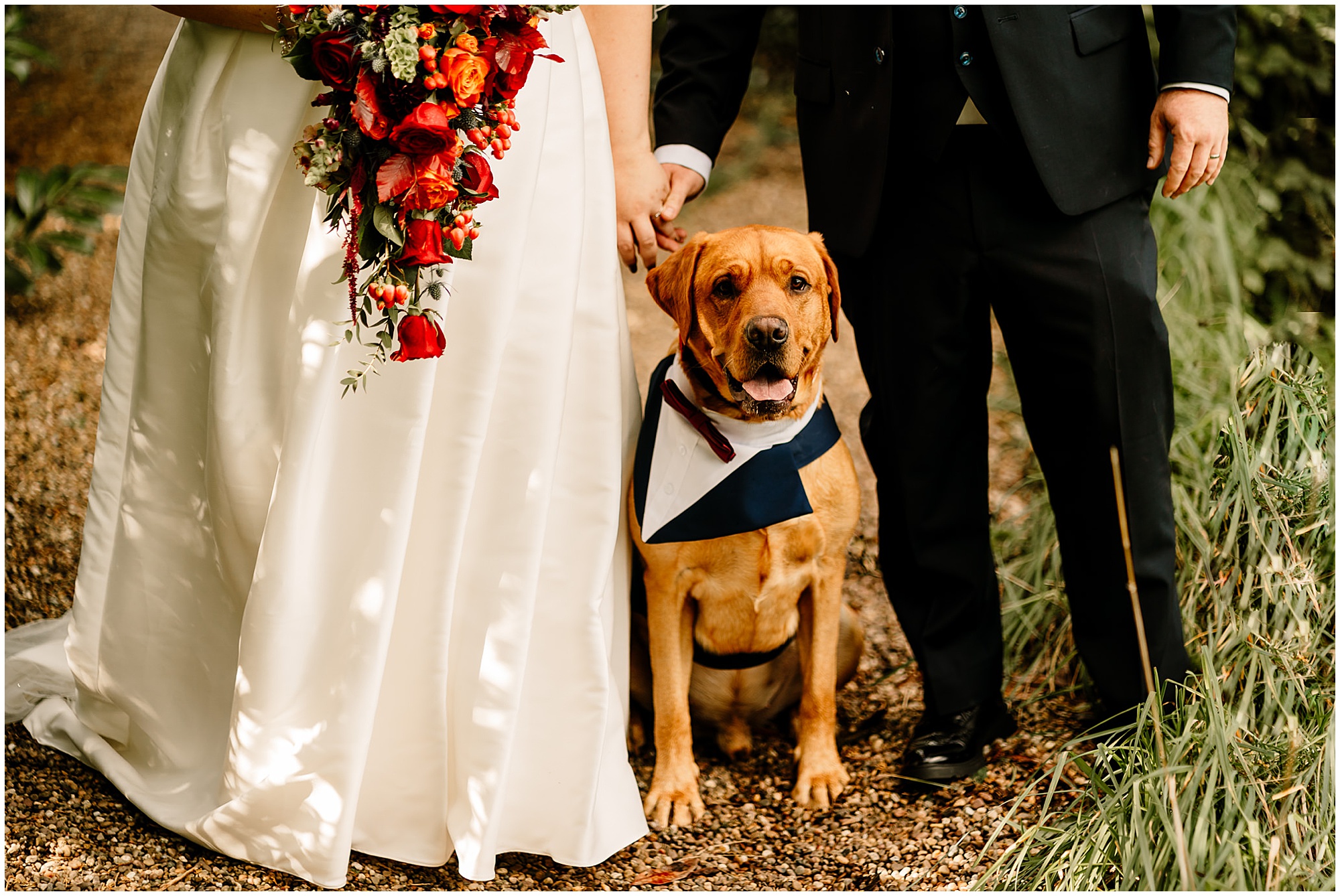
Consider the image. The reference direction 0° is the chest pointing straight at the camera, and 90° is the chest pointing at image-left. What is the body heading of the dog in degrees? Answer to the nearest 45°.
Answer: approximately 0°
